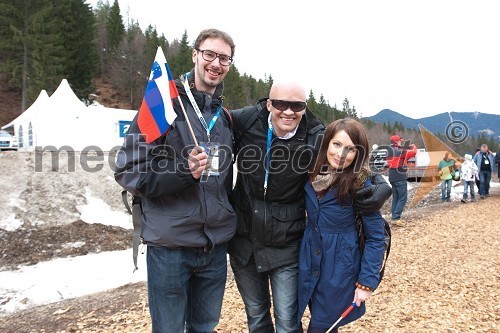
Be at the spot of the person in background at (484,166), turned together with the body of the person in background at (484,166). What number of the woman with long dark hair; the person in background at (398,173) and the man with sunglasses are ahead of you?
3

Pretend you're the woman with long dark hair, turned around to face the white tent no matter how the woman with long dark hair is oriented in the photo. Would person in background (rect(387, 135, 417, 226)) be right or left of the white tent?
right

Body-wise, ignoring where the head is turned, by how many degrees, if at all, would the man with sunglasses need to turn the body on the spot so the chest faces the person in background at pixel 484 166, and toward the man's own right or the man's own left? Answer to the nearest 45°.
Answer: approximately 135° to the man's own left

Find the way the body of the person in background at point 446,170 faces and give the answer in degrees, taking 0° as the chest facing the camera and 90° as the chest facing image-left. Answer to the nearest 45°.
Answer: approximately 0°

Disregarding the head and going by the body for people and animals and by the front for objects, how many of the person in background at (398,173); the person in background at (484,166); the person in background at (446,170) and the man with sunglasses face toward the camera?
3

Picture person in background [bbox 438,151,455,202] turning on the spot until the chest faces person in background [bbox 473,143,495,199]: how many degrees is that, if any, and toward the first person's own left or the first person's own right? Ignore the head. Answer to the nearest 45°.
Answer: approximately 135° to the first person's own left

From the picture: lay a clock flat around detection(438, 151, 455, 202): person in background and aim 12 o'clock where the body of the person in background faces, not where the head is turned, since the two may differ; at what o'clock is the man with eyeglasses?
The man with eyeglasses is roughly at 12 o'clock from the person in background.

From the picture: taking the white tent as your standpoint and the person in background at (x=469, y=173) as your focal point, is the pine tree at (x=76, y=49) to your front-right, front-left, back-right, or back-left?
back-left

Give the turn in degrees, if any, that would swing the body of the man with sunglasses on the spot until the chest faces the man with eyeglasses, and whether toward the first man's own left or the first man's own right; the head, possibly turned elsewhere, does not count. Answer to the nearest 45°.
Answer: approximately 45° to the first man's own right
